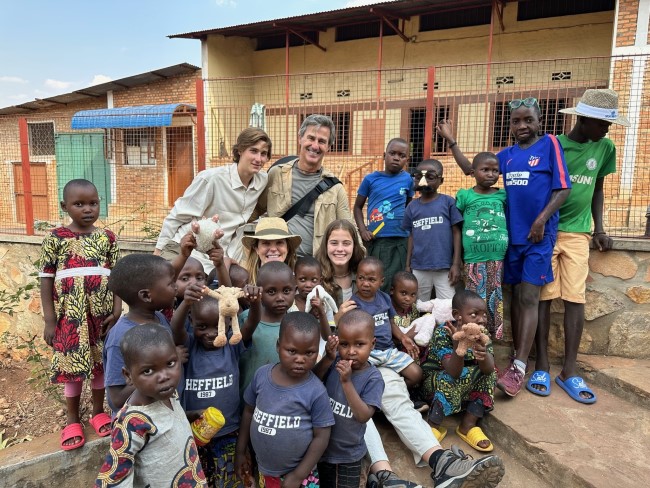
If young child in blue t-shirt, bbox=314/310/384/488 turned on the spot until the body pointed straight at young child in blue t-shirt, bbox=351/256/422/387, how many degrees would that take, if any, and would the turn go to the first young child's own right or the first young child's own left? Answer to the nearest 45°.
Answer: approximately 135° to the first young child's own right

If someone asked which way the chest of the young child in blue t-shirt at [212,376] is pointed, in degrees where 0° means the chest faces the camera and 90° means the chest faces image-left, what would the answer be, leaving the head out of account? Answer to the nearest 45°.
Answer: approximately 0°

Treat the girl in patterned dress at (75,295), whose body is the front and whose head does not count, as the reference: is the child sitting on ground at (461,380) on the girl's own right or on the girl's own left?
on the girl's own left

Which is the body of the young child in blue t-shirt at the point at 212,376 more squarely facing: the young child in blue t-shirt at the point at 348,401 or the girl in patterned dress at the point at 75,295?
the young child in blue t-shirt

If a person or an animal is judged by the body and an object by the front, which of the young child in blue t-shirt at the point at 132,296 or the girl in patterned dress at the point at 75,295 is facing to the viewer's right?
the young child in blue t-shirt
